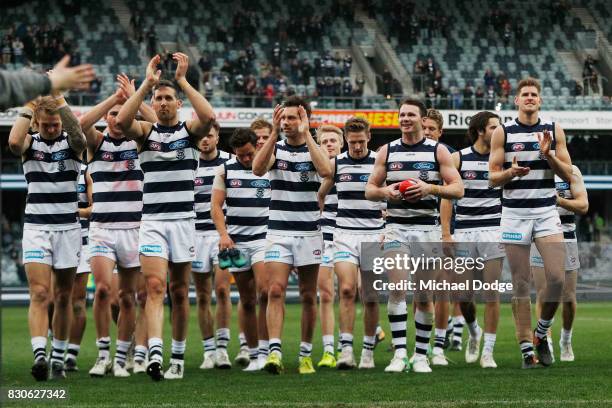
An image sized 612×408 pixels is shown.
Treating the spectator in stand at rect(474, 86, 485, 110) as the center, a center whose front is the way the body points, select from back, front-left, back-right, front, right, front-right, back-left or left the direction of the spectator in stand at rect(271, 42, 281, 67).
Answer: right

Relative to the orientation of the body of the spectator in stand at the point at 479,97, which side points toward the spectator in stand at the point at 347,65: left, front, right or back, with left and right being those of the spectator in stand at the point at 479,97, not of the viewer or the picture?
right

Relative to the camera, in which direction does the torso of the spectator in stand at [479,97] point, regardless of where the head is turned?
toward the camera

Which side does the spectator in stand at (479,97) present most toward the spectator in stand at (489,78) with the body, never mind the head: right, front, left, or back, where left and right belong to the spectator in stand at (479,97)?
back

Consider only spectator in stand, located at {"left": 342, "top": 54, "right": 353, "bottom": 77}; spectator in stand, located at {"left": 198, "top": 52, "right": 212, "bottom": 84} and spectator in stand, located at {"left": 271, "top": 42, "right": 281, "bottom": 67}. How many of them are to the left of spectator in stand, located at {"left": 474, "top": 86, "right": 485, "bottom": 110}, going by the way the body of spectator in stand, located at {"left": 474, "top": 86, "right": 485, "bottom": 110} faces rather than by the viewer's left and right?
0

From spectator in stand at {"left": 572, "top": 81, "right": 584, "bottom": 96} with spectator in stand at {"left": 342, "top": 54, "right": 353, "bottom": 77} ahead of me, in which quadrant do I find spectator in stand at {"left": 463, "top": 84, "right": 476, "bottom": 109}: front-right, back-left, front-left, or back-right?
front-left

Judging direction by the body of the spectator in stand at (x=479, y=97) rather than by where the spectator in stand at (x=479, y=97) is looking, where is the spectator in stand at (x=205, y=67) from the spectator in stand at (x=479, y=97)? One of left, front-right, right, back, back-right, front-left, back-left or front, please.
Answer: right

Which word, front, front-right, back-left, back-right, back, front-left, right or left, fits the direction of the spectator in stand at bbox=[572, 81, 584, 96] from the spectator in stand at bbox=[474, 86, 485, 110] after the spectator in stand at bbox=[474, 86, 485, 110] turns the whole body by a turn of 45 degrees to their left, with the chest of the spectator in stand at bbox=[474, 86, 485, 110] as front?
left

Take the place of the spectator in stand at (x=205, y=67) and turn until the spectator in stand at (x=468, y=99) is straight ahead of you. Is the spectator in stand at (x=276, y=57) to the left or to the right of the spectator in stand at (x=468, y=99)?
left
